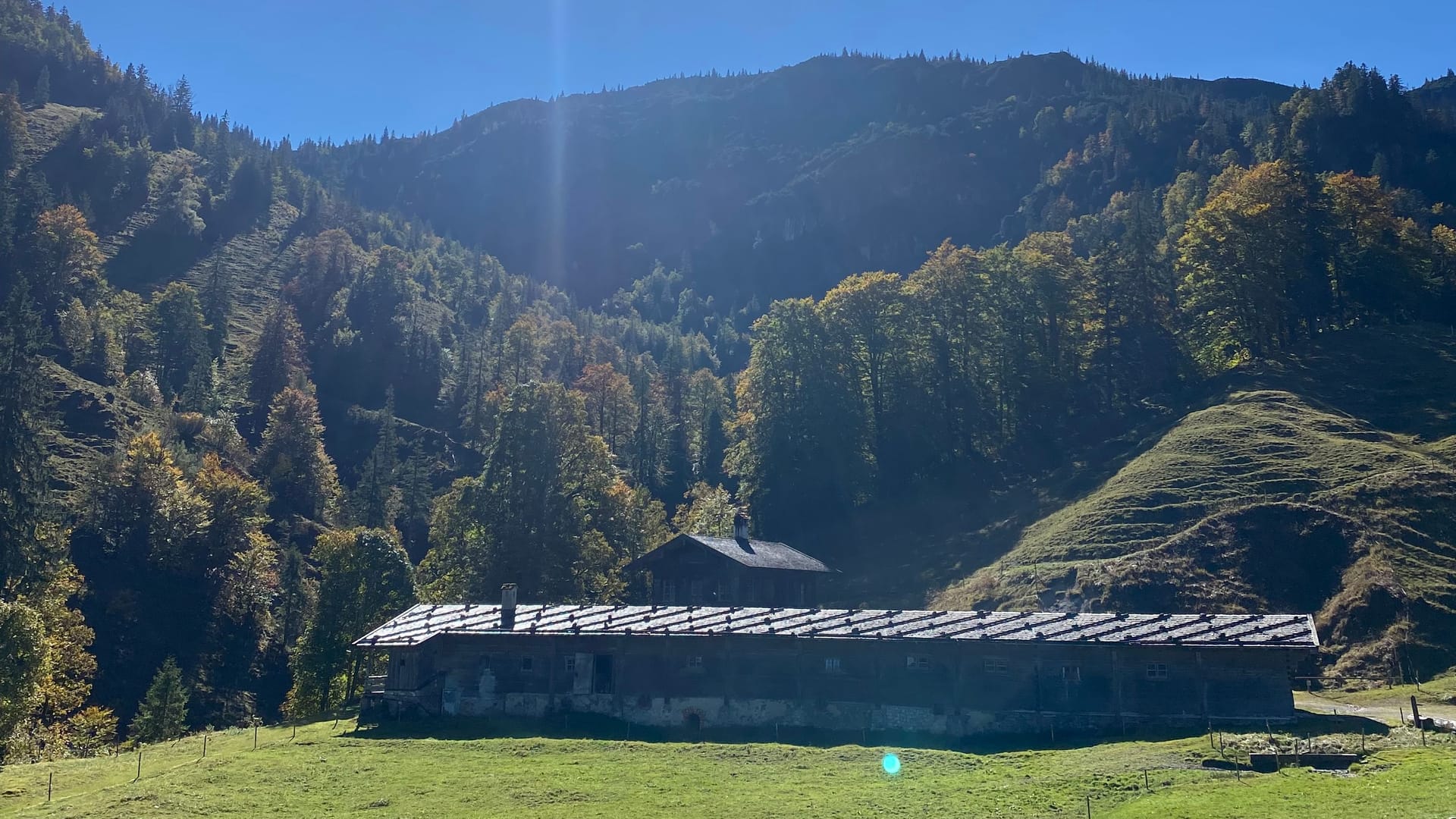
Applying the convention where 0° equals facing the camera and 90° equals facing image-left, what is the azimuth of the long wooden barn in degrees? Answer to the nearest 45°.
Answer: approximately 0°
